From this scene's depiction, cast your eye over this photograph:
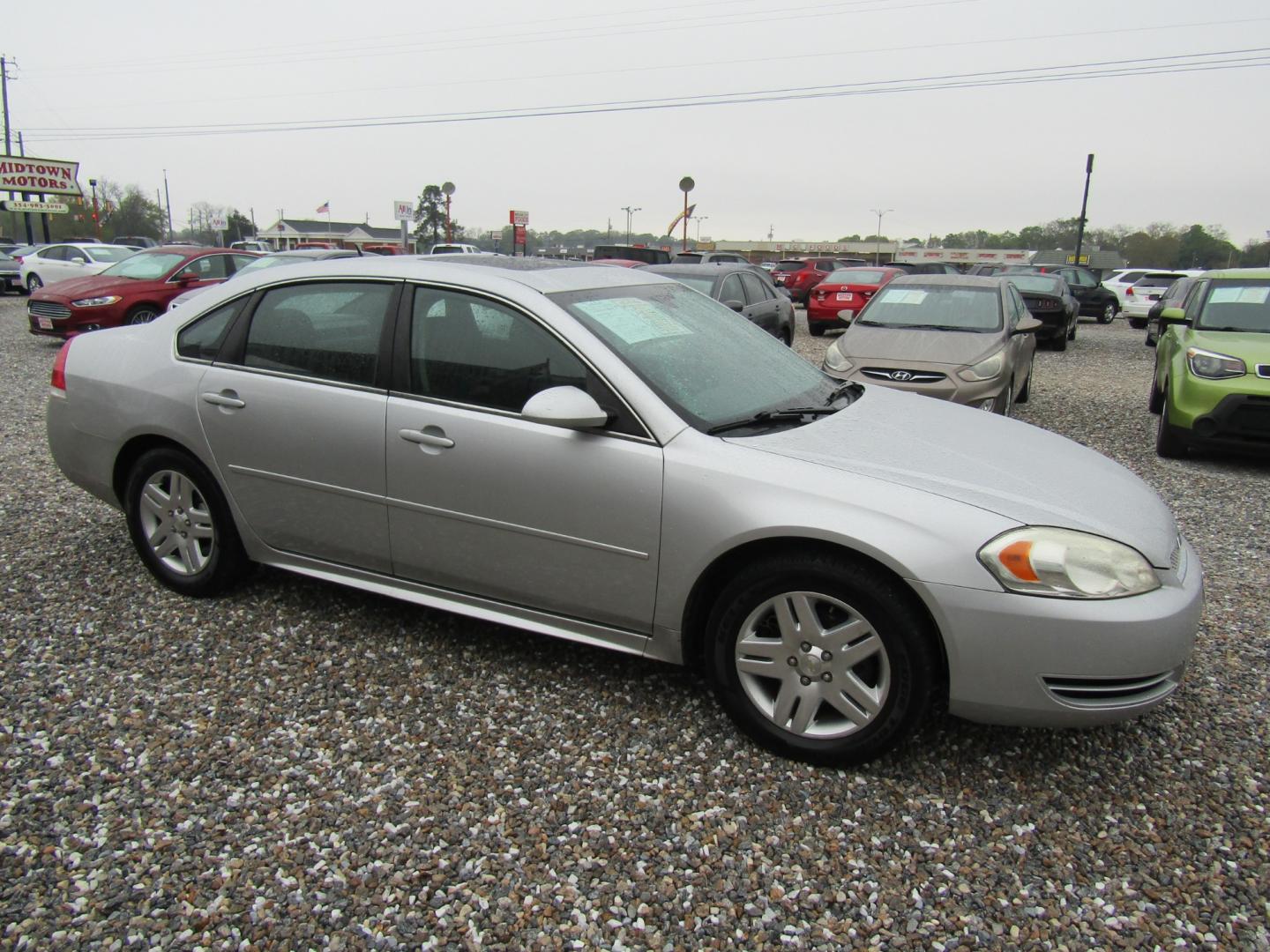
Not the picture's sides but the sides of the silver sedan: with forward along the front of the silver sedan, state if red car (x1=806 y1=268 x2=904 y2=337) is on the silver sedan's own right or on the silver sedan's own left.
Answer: on the silver sedan's own left

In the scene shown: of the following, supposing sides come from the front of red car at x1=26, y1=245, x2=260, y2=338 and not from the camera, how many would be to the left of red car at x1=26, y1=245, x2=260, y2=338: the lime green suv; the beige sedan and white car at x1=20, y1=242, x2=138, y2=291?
2

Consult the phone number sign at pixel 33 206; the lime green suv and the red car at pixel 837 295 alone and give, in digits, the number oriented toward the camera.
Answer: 2

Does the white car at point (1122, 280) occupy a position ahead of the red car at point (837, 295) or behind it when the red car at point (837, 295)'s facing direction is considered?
ahead

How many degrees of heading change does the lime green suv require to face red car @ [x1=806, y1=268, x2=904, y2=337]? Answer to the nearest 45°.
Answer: approximately 135° to its right

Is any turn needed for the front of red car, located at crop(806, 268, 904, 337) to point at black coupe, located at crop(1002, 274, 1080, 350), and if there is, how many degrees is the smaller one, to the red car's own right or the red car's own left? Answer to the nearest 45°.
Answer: approximately 45° to the red car's own right

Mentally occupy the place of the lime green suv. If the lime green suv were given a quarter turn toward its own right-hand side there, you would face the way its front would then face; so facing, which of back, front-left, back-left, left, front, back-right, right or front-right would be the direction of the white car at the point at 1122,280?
right

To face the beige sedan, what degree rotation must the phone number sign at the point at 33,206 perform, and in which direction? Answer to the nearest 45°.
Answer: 0° — it already faces it

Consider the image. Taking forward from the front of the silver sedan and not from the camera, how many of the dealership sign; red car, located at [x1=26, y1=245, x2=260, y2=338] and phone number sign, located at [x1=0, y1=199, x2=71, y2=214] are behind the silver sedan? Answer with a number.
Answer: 3

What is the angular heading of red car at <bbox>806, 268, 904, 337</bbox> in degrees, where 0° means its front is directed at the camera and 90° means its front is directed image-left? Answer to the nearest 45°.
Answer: approximately 225°

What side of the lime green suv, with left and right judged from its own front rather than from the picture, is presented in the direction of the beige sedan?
right

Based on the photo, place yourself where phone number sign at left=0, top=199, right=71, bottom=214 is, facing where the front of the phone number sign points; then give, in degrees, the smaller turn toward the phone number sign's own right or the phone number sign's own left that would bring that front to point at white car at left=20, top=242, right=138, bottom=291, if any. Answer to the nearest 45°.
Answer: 0° — it already faces it

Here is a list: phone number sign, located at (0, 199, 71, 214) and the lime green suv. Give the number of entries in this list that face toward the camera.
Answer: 2

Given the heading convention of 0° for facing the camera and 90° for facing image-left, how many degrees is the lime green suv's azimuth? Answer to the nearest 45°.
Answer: approximately 0°

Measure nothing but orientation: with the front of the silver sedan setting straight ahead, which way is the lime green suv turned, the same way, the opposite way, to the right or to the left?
to the right

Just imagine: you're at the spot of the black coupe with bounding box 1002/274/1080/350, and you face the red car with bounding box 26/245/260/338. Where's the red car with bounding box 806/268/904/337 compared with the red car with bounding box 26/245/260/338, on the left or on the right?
right
